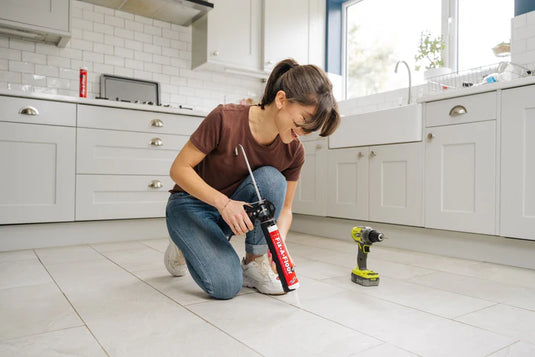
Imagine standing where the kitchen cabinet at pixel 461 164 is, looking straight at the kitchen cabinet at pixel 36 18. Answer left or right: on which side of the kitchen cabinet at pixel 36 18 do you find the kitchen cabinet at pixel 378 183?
right

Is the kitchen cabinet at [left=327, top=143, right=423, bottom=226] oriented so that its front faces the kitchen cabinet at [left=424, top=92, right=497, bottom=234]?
no

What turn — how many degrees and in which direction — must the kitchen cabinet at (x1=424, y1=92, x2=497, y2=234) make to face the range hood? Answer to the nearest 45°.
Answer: approximately 45° to its right

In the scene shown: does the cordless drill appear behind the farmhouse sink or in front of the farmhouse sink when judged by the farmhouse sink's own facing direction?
in front

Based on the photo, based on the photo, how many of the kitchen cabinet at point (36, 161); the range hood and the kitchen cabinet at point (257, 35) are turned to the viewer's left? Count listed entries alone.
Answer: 0

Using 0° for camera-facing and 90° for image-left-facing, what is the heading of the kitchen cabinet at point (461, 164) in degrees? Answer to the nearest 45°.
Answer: approximately 45°

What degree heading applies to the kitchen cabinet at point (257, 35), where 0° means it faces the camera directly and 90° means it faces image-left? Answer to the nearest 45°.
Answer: approximately 315°

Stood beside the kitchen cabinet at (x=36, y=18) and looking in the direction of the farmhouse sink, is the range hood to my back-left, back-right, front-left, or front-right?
front-left

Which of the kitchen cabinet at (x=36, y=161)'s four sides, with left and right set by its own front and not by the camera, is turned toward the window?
left

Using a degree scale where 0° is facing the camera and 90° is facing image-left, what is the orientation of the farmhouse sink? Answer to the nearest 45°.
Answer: approximately 45°

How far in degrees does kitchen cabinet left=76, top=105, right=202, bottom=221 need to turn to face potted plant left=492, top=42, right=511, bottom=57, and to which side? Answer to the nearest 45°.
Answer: approximately 45° to its left

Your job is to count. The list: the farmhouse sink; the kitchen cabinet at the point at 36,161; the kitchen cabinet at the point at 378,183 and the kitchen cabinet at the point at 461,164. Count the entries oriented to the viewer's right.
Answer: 0

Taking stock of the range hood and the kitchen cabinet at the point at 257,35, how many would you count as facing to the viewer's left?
0

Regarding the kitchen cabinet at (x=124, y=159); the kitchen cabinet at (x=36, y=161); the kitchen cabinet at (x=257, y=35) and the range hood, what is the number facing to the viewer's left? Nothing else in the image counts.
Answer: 0

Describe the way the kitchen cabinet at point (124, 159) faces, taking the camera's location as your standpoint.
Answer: facing the viewer and to the right of the viewer

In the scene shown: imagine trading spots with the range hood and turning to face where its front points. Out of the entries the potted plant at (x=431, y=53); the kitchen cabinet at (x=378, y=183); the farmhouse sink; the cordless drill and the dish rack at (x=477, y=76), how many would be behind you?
0

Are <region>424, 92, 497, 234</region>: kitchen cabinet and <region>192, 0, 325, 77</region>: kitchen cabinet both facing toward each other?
no

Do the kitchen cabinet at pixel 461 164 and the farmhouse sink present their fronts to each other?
no

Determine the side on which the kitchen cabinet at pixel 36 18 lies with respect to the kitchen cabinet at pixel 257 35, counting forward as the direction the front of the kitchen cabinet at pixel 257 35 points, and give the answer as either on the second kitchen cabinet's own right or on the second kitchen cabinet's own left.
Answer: on the second kitchen cabinet's own right

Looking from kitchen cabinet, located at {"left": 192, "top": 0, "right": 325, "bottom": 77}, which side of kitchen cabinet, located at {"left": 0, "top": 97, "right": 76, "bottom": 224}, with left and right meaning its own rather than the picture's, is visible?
left

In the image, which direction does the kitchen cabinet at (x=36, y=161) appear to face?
toward the camera

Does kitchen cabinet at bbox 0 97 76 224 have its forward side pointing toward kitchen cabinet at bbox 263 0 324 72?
no

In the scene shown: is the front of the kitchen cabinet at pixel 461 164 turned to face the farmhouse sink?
no

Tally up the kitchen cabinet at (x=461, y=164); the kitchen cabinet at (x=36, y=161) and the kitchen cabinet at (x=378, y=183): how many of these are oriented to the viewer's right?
0

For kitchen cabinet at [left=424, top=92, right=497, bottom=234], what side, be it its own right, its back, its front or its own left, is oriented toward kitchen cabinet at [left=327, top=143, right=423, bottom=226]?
right
